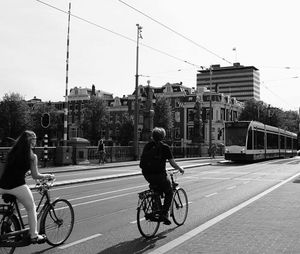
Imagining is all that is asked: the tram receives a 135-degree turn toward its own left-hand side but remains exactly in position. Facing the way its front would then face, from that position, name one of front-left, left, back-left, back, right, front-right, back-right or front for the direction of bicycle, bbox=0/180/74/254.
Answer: right

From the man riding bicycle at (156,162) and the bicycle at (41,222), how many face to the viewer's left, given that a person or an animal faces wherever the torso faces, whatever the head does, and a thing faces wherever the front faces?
0

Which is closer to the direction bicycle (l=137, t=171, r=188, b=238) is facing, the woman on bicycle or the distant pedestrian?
the distant pedestrian

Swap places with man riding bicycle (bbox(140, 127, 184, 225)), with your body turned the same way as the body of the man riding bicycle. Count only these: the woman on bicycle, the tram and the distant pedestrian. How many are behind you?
1

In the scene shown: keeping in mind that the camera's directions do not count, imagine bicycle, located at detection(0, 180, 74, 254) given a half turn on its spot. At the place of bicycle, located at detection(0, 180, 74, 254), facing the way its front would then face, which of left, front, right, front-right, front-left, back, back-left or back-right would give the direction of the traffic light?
back-right

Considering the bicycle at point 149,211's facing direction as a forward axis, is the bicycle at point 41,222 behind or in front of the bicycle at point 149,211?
behind

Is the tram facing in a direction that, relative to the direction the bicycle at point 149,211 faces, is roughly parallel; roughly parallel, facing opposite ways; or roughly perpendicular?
roughly parallel, facing opposite ways

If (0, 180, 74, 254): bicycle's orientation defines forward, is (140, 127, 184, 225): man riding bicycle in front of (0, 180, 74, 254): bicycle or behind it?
in front

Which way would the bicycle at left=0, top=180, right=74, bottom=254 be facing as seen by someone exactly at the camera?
facing away from the viewer and to the right of the viewer

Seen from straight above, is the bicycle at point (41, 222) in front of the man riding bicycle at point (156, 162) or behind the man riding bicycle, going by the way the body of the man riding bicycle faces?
behind

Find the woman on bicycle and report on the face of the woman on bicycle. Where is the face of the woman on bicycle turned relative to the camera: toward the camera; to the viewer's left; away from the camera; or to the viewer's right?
to the viewer's right
